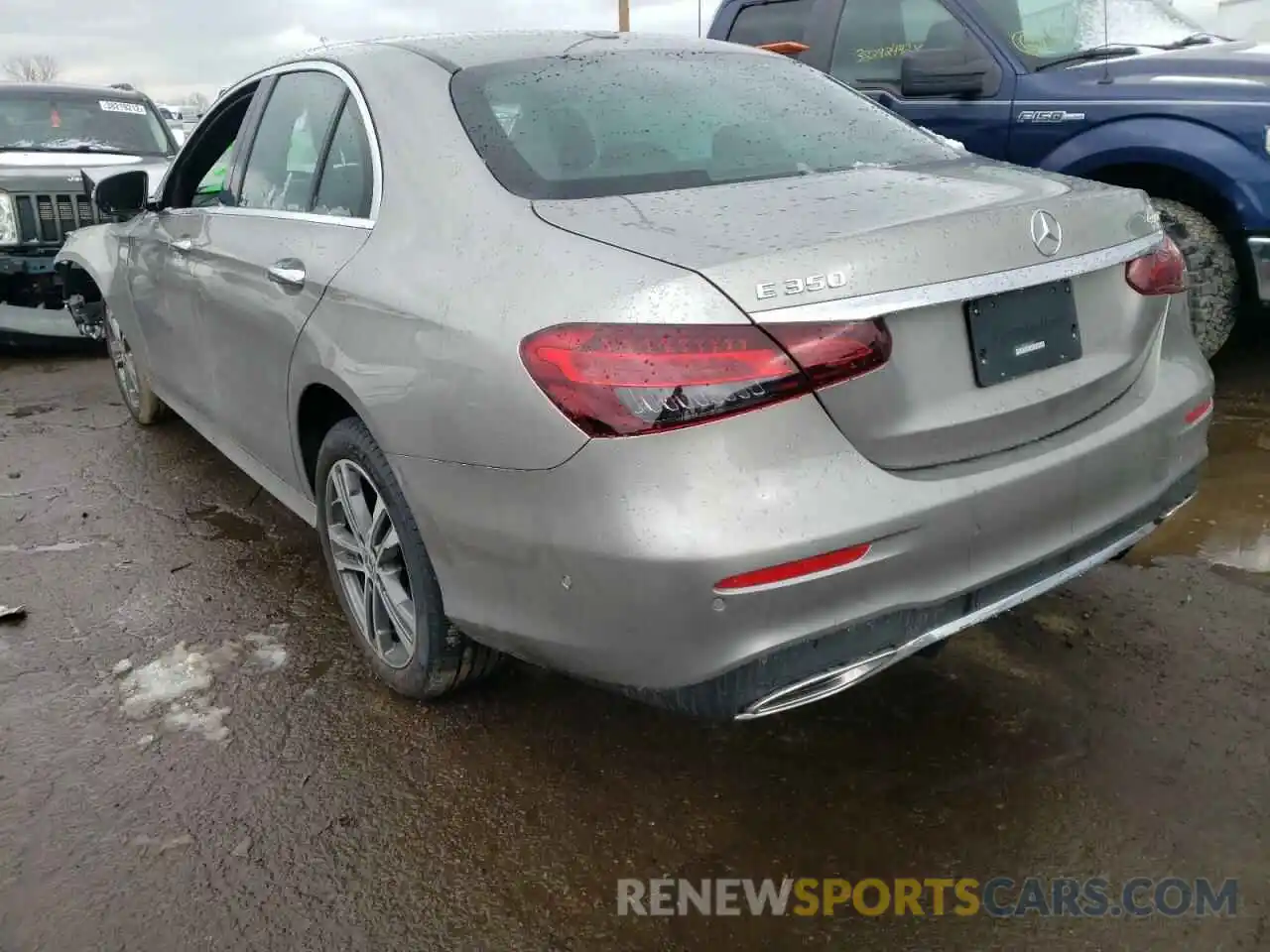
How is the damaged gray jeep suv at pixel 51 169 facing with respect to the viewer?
toward the camera

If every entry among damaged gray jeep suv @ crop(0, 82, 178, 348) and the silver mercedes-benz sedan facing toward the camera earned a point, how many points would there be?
1

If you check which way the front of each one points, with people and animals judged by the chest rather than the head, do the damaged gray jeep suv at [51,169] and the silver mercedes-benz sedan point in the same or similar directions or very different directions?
very different directions

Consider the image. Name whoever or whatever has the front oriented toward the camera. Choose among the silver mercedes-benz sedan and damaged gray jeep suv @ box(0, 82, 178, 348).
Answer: the damaged gray jeep suv

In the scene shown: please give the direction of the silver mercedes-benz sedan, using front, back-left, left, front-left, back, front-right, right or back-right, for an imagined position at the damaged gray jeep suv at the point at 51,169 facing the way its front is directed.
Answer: front

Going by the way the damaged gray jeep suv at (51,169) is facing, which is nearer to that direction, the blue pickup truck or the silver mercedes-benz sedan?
the silver mercedes-benz sedan

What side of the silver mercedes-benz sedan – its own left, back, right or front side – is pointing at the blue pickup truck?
right

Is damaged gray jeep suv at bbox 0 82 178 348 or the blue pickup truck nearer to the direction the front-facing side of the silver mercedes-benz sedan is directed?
the damaged gray jeep suv

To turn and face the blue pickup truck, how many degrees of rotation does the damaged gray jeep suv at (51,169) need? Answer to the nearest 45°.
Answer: approximately 45° to its left

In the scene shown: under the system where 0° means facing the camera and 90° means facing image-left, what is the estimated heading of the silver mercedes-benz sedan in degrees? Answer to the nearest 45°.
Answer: approximately 135°

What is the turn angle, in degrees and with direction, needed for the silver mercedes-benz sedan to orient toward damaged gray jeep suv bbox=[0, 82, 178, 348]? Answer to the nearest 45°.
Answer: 0° — it already faces it
